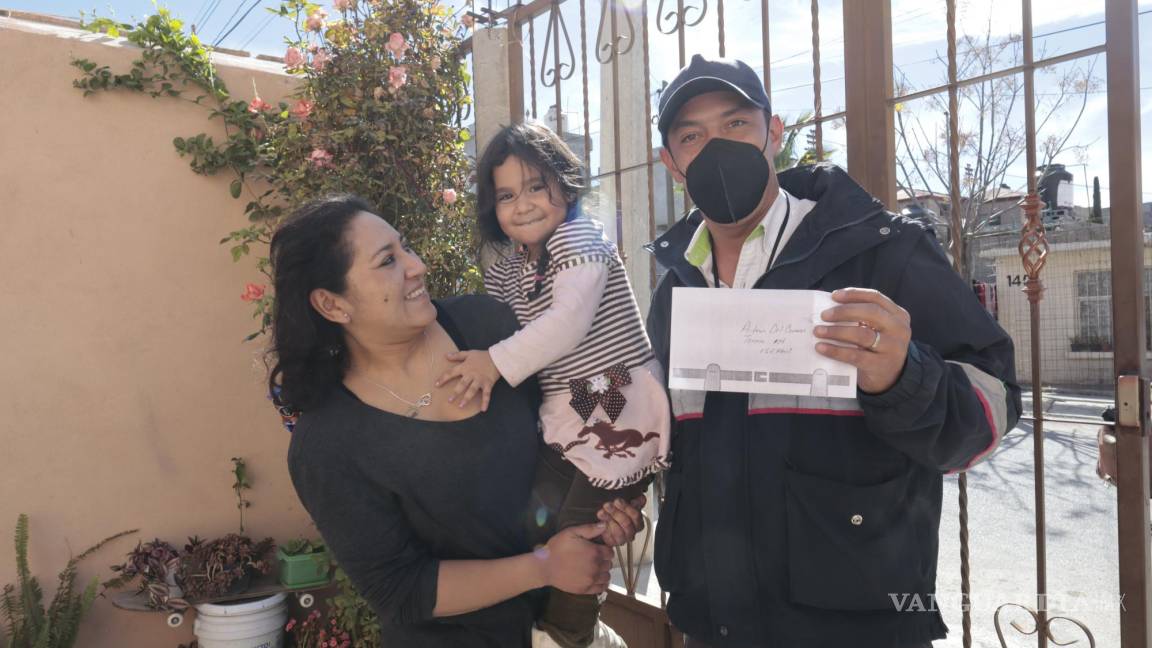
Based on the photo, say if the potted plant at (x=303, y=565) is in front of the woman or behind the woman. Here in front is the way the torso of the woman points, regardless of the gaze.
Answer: behind

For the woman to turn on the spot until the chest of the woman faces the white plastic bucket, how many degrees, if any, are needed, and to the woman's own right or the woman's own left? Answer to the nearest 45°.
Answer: approximately 180°

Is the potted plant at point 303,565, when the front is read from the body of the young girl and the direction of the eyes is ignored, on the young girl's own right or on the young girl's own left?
on the young girl's own right

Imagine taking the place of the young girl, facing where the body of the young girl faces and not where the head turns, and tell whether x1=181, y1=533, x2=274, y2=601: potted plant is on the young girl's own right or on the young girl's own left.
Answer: on the young girl's own right

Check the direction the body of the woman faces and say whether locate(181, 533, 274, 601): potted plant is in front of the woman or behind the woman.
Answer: behind

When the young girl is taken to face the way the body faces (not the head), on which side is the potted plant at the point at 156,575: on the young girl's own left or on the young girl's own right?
on the young girl's own right

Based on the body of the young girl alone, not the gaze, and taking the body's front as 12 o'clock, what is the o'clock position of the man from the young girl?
The man is roughly at 9 o'clock from the young girl.

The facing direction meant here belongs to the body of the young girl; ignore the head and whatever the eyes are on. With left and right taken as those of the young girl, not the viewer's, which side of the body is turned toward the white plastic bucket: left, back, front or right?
right

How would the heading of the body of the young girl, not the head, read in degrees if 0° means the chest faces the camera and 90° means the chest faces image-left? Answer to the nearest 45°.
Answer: approximately 45°
